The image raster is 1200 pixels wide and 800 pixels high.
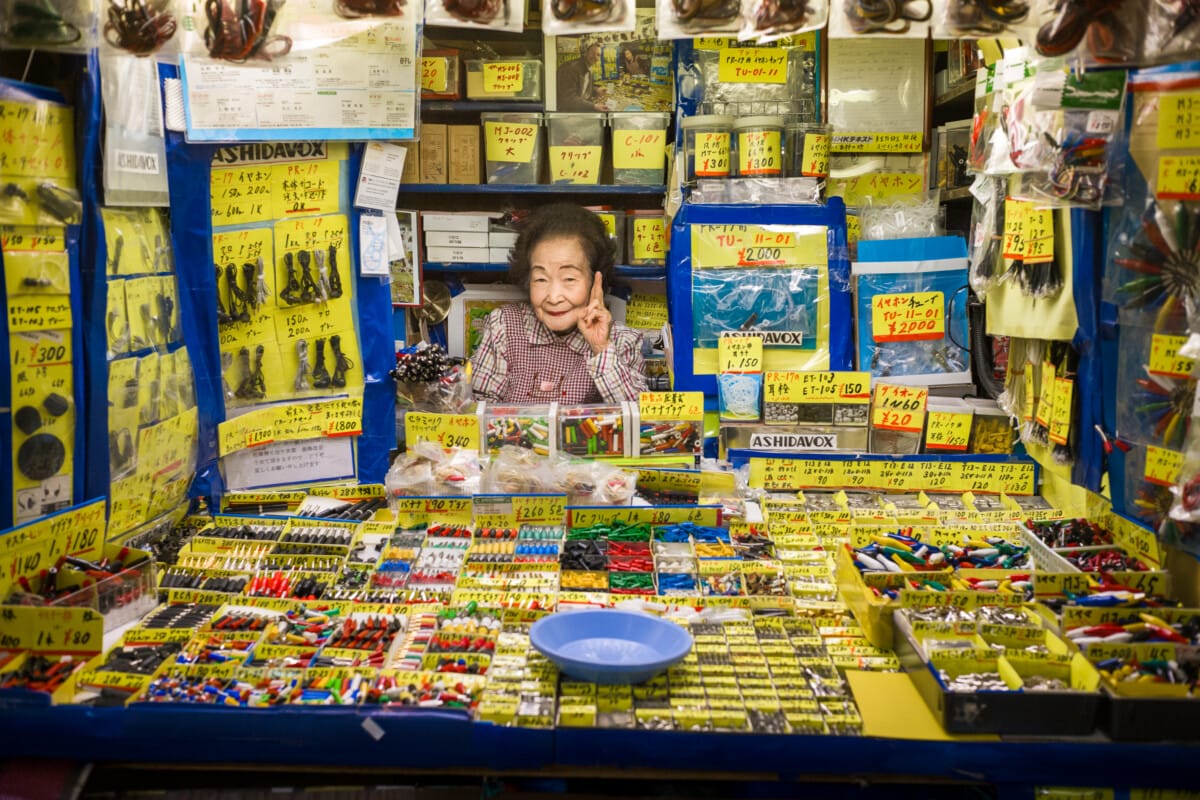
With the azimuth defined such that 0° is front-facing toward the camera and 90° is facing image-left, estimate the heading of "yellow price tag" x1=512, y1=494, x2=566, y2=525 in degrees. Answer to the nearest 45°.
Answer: approximately 0°

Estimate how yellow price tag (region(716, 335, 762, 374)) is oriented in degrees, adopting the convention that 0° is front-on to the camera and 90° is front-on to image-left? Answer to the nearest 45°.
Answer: approximately 0°
